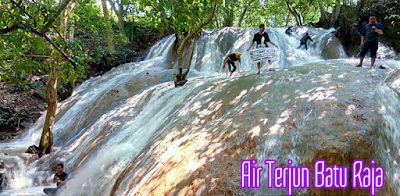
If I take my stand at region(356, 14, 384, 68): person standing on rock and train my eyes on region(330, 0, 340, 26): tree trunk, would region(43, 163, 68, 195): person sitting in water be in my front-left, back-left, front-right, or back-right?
back-left

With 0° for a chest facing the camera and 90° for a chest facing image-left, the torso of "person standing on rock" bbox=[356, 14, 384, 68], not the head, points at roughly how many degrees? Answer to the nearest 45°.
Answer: approximately 0°

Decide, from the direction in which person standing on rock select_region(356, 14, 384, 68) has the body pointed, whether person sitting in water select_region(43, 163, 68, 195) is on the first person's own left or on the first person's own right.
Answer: on the first person's own right

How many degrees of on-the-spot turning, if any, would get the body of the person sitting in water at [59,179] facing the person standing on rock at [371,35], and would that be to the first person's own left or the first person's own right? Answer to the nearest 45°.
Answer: approximately 90° to the first person's own left

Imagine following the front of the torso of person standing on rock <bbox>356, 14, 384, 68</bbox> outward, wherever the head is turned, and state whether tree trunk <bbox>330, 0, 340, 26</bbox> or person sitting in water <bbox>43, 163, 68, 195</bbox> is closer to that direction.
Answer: the person sitting in water

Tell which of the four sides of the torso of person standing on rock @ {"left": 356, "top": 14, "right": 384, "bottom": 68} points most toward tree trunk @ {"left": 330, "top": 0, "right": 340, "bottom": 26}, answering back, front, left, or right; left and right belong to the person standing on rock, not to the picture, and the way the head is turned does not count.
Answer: back
